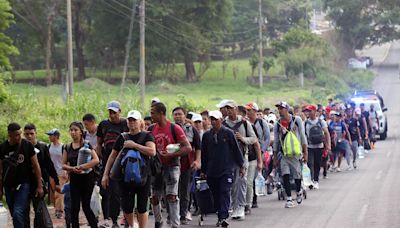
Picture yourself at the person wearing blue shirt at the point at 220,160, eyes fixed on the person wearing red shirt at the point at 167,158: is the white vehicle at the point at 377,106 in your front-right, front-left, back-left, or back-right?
back-right

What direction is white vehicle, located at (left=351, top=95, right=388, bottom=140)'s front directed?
toward the camera

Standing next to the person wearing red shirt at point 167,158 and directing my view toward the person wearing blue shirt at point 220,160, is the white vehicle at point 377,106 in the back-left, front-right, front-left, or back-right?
front-left

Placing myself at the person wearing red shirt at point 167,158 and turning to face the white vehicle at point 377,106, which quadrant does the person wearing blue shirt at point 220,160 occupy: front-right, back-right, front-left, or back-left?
front-right

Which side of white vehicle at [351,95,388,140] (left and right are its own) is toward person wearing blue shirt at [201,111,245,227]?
front
